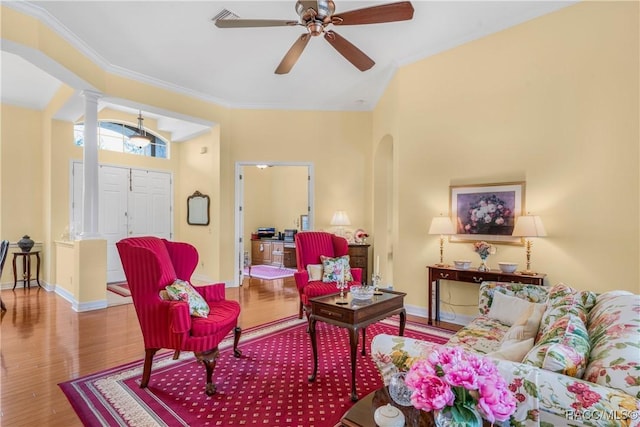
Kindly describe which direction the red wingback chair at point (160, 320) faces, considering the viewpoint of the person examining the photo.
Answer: facing the viewer and to the right of the viewer

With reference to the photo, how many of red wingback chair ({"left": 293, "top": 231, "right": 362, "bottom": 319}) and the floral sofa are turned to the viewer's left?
1

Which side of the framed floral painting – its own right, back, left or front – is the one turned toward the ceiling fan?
front

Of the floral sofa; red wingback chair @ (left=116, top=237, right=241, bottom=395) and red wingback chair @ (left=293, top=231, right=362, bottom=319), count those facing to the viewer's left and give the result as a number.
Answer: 1

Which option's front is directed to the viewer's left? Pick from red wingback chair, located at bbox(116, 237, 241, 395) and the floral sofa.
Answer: the floral sofa

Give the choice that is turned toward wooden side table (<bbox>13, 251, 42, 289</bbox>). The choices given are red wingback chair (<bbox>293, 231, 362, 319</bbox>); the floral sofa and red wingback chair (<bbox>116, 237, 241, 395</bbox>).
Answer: the floral sofa

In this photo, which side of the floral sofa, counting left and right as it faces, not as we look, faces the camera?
left

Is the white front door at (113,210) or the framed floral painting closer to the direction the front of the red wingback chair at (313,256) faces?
the framed floral painting

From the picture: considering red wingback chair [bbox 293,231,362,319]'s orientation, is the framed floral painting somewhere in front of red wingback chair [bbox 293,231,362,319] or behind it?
in front

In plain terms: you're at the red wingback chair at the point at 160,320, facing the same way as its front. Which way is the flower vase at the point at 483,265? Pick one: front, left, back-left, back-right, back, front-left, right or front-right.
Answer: front-left

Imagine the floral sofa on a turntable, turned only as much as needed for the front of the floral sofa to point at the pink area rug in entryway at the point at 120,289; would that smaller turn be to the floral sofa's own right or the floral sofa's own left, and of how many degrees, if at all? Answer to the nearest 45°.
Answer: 0° — it already faces it

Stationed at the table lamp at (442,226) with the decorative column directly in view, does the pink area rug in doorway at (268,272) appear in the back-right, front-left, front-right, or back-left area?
front-right

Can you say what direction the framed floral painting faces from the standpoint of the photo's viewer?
facing the viewer and to the left of the viewer

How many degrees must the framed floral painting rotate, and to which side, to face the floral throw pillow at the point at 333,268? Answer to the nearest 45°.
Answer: approximately 45° to its right

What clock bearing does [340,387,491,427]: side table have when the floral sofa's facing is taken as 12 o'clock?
The side table is roughly at 11 o'clock from the floral sofa.

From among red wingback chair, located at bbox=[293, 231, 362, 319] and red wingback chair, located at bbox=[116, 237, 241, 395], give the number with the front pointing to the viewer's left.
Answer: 0

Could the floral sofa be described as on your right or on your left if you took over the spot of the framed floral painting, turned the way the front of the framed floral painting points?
on your left

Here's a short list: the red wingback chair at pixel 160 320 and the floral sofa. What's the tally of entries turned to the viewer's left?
1
